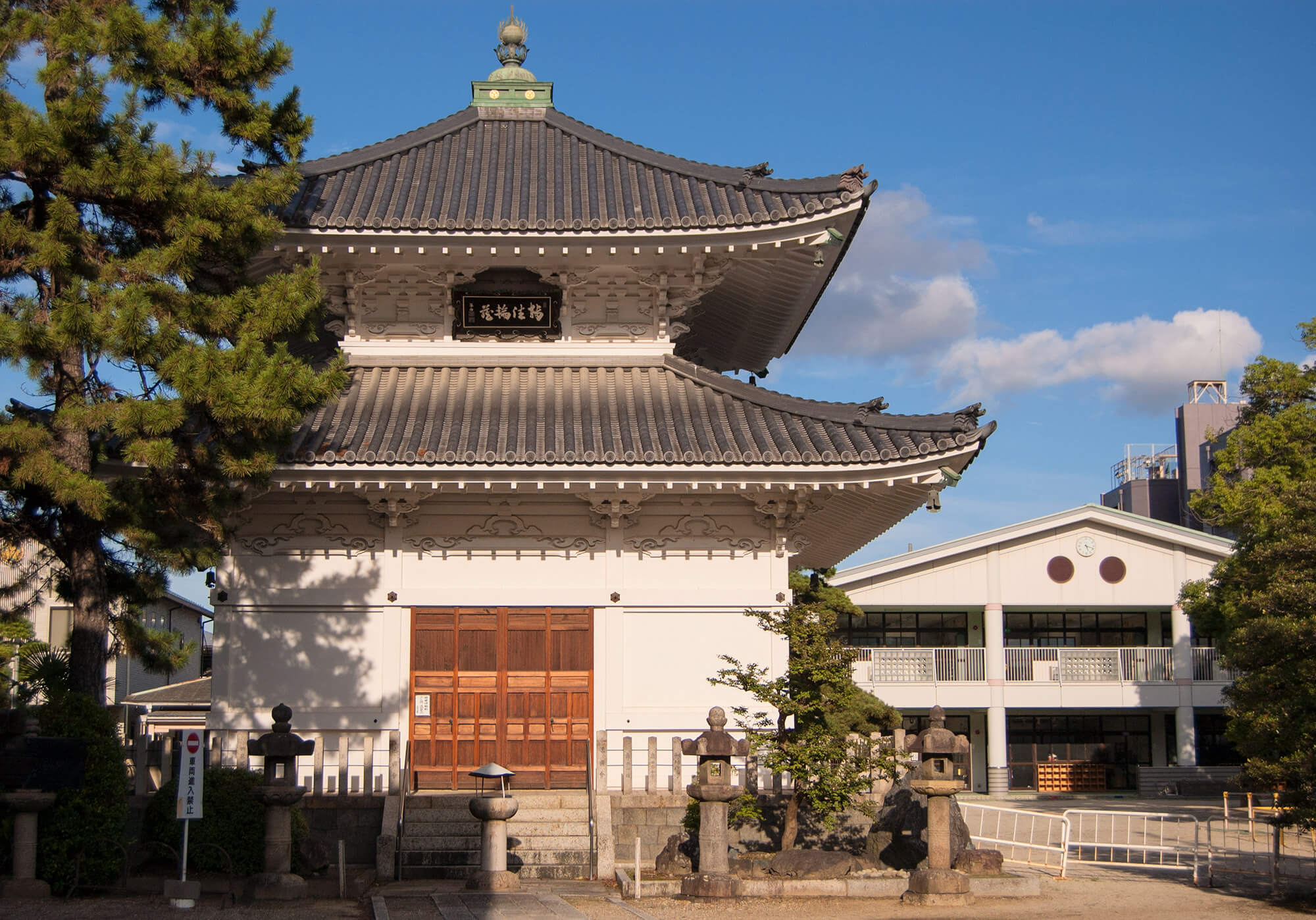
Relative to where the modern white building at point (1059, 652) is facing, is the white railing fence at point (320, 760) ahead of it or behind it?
ahead

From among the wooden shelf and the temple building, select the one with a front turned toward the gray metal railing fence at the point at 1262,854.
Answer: the wooden shelf

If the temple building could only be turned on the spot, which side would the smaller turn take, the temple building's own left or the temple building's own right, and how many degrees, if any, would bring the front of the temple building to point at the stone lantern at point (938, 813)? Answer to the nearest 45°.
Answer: approximately 45° to the temple building's own left

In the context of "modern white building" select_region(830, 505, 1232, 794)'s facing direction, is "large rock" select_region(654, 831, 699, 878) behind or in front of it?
in front

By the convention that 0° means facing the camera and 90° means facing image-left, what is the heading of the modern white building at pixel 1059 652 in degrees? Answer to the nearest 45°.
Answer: approximately 0°
